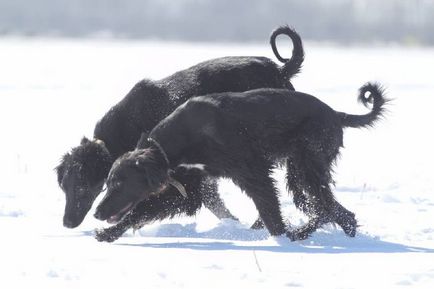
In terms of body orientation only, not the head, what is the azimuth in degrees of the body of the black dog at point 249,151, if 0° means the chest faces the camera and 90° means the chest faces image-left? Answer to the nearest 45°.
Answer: approximately 90°

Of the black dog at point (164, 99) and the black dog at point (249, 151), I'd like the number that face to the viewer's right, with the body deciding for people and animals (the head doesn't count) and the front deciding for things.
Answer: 0

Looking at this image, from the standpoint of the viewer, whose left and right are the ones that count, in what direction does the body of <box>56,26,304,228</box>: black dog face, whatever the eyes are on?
facing the viewer and to the left of the viewer

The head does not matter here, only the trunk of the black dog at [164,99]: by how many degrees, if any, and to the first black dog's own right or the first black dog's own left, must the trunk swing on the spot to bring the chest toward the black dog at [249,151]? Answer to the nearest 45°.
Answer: approximately 90° to the first black dog's own left
